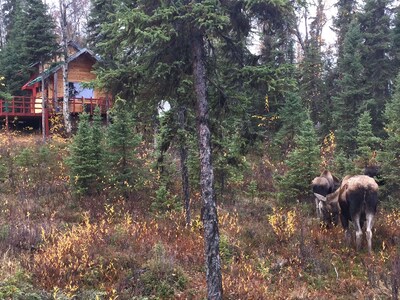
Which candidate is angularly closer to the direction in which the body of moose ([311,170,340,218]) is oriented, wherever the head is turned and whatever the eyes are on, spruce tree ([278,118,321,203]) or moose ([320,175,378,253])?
the spruce tree

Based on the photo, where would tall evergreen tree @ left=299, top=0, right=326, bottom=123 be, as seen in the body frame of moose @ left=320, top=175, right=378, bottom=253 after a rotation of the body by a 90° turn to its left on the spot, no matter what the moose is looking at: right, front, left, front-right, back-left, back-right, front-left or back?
back-right

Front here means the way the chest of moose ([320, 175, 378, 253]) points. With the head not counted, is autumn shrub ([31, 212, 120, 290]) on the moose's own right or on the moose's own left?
on the moose's own left

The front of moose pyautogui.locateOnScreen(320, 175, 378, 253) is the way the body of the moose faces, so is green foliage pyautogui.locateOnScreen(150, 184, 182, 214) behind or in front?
in front

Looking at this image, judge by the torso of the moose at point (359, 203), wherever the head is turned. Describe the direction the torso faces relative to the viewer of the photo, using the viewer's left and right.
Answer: facing away from the viewer and to the left of the viewer

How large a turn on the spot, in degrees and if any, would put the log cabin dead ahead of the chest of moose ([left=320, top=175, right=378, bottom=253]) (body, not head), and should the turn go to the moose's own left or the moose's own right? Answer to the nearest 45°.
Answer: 0° — it already faces it

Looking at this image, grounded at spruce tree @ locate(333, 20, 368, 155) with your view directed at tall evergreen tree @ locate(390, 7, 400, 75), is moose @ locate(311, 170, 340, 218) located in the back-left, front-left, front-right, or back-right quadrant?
back-right
